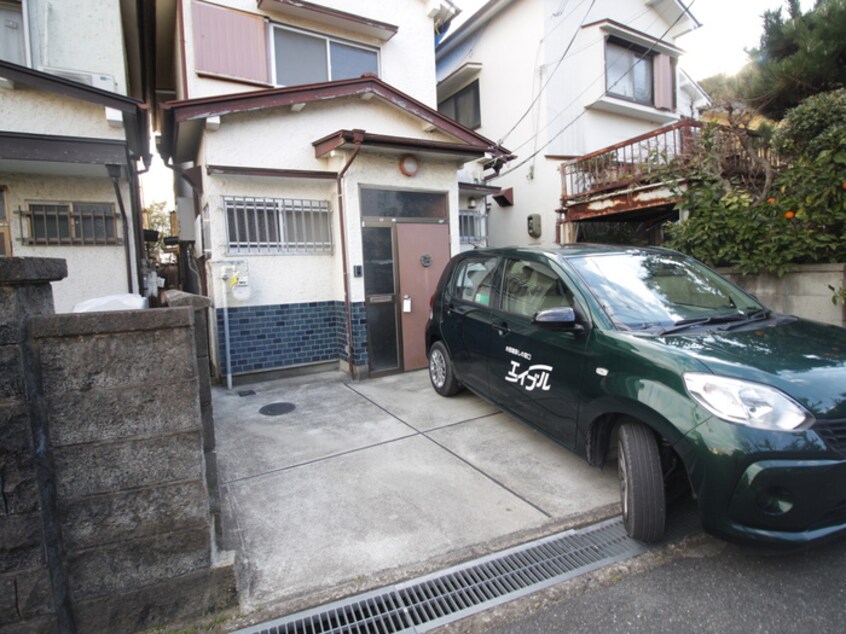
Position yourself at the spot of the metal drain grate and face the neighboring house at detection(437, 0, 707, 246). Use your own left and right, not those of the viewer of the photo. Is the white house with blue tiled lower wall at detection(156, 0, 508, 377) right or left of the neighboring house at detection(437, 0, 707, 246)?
left

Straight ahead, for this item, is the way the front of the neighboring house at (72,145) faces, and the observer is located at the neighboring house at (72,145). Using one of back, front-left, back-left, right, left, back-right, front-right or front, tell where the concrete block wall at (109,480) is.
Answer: front

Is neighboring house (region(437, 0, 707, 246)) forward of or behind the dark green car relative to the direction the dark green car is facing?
behind

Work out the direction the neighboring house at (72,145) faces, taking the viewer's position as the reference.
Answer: facing the viewer

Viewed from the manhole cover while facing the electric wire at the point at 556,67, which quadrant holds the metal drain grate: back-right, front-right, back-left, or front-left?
back-right

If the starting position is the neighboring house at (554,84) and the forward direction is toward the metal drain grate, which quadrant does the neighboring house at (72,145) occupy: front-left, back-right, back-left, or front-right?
front-right

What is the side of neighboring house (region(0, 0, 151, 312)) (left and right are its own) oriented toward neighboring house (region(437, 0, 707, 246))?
left

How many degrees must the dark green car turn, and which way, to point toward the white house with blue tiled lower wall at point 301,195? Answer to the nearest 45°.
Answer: approximately 180°

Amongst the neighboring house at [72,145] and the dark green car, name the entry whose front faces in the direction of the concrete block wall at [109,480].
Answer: the neighboring house

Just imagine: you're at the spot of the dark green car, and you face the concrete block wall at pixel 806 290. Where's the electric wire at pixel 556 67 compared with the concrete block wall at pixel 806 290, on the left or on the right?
left

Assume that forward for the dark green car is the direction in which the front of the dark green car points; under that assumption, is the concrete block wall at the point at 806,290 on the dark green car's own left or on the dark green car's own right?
on the dark green car's own left

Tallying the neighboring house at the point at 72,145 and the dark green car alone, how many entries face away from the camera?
0

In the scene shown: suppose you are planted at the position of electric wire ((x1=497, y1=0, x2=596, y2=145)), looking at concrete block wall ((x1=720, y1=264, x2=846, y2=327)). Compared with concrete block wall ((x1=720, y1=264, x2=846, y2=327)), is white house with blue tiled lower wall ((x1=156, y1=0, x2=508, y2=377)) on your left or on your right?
right

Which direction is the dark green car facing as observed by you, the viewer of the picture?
facing the viewer and to the right of the viewer
